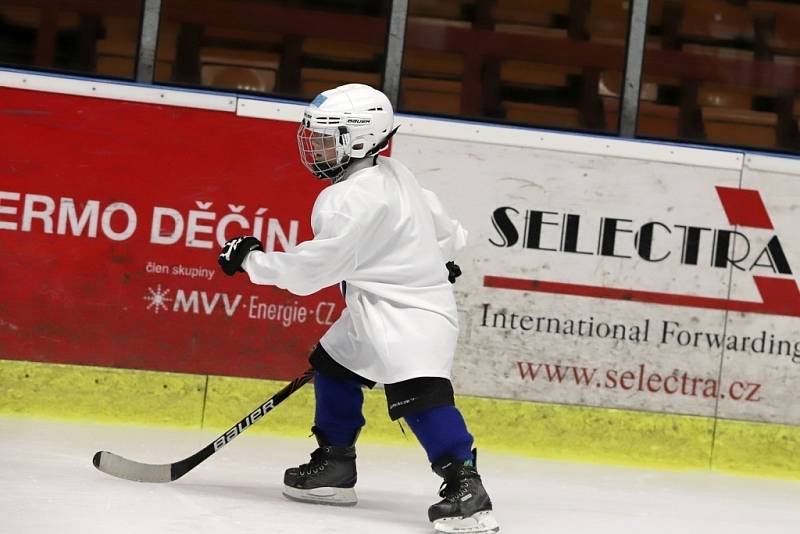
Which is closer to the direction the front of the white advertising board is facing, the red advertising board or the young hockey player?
the young hockey player

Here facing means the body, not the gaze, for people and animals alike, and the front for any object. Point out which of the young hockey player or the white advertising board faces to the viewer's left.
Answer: the young hockey player

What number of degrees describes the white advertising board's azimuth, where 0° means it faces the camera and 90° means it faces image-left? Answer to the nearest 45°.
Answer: approximately 0°

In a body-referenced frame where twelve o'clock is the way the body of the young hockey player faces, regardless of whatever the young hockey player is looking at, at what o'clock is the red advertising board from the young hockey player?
The red advertising board is roughly at 2 o'clock from the young hockey player.

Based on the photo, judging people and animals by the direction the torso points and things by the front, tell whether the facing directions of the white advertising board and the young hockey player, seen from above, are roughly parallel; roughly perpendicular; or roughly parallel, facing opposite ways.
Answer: roughly perpendicular

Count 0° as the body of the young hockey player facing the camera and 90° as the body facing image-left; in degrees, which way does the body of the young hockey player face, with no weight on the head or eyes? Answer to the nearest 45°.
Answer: approximately 90°

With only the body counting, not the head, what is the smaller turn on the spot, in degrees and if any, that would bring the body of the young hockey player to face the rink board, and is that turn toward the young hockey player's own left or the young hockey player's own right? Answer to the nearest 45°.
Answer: approximately 90° to the young hockey player's own right

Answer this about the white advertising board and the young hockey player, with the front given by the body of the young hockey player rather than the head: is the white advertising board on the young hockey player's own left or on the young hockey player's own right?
on the young hockey player's own right
